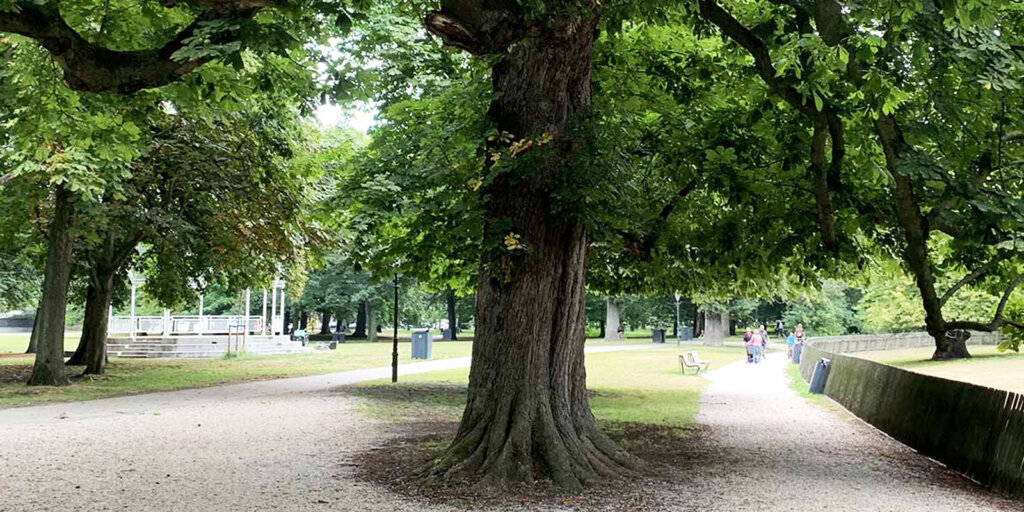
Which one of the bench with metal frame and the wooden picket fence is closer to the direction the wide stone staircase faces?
the wooden picket fence

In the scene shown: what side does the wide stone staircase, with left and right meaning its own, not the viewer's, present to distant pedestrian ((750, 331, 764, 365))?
left

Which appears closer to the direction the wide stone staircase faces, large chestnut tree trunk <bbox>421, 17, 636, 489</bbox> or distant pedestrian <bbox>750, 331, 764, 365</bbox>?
the large chestnut tree trunk

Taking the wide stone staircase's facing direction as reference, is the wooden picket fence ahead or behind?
ahead

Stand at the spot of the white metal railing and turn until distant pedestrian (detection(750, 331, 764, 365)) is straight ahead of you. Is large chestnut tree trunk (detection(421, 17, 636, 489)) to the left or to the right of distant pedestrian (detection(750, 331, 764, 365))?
right

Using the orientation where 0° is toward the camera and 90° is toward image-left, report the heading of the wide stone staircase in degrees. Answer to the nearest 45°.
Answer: approximately 0°

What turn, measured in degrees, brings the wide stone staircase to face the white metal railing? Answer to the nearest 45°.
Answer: approximately 180°

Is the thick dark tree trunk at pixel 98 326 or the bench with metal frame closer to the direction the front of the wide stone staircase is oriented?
the thick dark tree trunk

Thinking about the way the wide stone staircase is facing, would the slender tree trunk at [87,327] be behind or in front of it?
in front

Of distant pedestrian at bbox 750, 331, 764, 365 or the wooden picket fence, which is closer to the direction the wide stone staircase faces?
the wooden picket fence

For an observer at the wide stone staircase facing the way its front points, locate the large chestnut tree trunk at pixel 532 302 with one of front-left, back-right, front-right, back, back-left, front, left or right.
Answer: front
